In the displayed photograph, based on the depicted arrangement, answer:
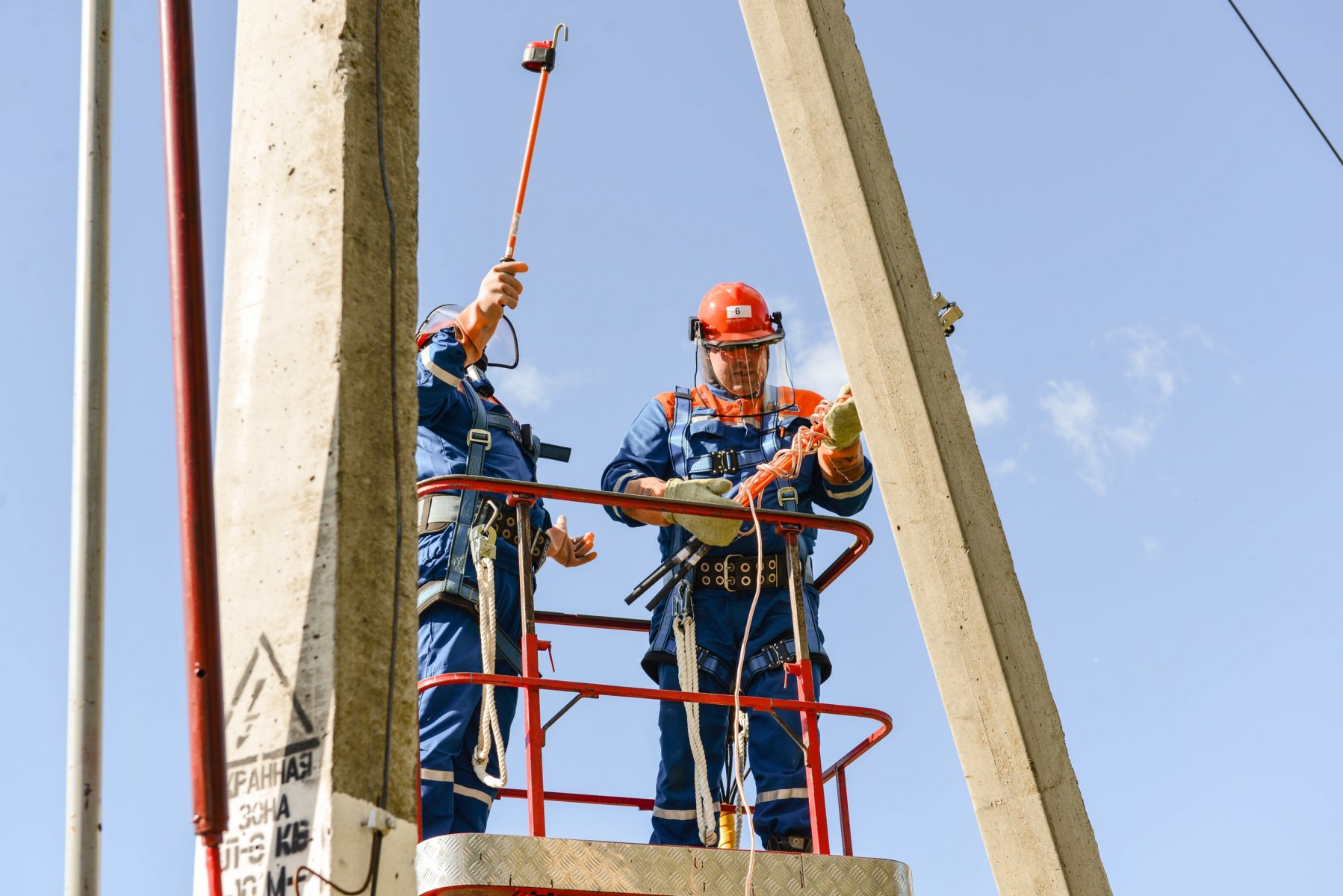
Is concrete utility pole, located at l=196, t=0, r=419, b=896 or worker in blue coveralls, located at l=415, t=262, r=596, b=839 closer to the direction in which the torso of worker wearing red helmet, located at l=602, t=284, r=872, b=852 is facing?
the concrete utility pole

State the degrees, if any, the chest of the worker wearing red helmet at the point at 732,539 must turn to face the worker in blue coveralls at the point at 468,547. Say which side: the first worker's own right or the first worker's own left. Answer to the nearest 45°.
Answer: approximately 45° to the first worker's own right

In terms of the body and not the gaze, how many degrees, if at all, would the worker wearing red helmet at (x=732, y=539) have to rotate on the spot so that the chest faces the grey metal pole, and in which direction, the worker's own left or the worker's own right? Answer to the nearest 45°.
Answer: approximately 90° to the worker's own right

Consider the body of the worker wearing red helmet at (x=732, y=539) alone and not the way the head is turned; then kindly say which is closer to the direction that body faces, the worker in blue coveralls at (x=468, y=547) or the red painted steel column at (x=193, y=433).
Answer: the red painted steel column

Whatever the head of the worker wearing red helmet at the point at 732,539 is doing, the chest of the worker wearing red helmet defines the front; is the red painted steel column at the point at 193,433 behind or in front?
in front

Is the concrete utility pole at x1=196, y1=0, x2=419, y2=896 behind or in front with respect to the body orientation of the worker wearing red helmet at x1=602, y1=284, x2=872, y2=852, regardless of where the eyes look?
in front

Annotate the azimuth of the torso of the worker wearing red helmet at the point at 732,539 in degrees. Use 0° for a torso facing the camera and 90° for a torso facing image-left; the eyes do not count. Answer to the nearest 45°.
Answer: approximately 0°
